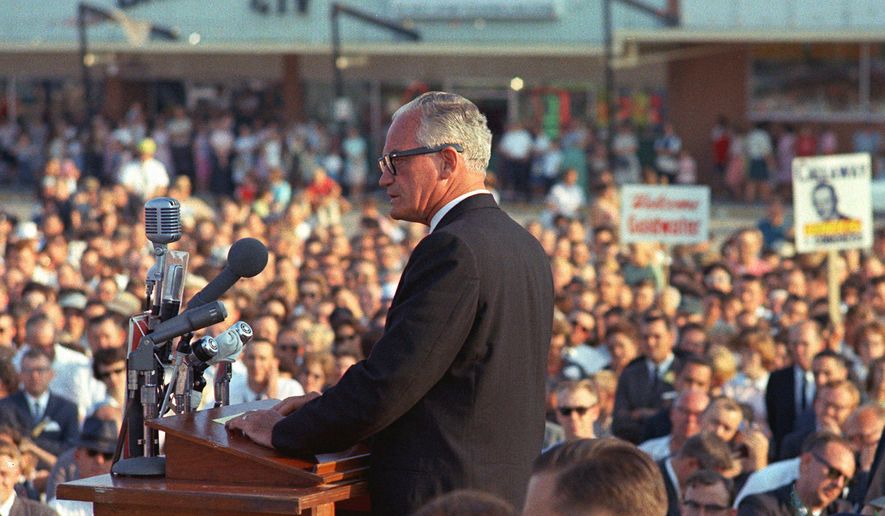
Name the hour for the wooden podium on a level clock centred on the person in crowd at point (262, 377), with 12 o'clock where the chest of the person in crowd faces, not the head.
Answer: The wooden podium is roughly at 12 o'clock from the person in crowd.

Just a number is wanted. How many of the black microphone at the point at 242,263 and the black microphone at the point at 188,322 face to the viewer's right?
2

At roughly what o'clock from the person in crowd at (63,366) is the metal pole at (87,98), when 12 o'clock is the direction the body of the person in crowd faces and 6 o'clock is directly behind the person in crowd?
The metal pole is roughly at 6 o'clock from the person in crowd.

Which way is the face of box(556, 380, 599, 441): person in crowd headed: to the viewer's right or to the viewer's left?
to the viewer's left

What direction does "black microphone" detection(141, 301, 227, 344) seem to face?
to the viewer's right

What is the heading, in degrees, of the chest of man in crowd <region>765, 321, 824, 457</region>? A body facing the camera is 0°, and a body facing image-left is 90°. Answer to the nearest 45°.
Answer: approximately 0°

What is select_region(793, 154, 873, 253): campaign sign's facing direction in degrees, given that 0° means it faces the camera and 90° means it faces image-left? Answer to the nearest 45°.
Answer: approximately 0°

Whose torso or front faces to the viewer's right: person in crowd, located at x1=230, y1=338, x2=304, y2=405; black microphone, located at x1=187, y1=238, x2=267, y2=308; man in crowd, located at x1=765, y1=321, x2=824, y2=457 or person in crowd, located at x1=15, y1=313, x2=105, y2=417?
the black microphone

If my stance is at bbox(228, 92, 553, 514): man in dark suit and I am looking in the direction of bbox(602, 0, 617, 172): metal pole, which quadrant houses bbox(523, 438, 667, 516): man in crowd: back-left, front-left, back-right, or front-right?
back-right
